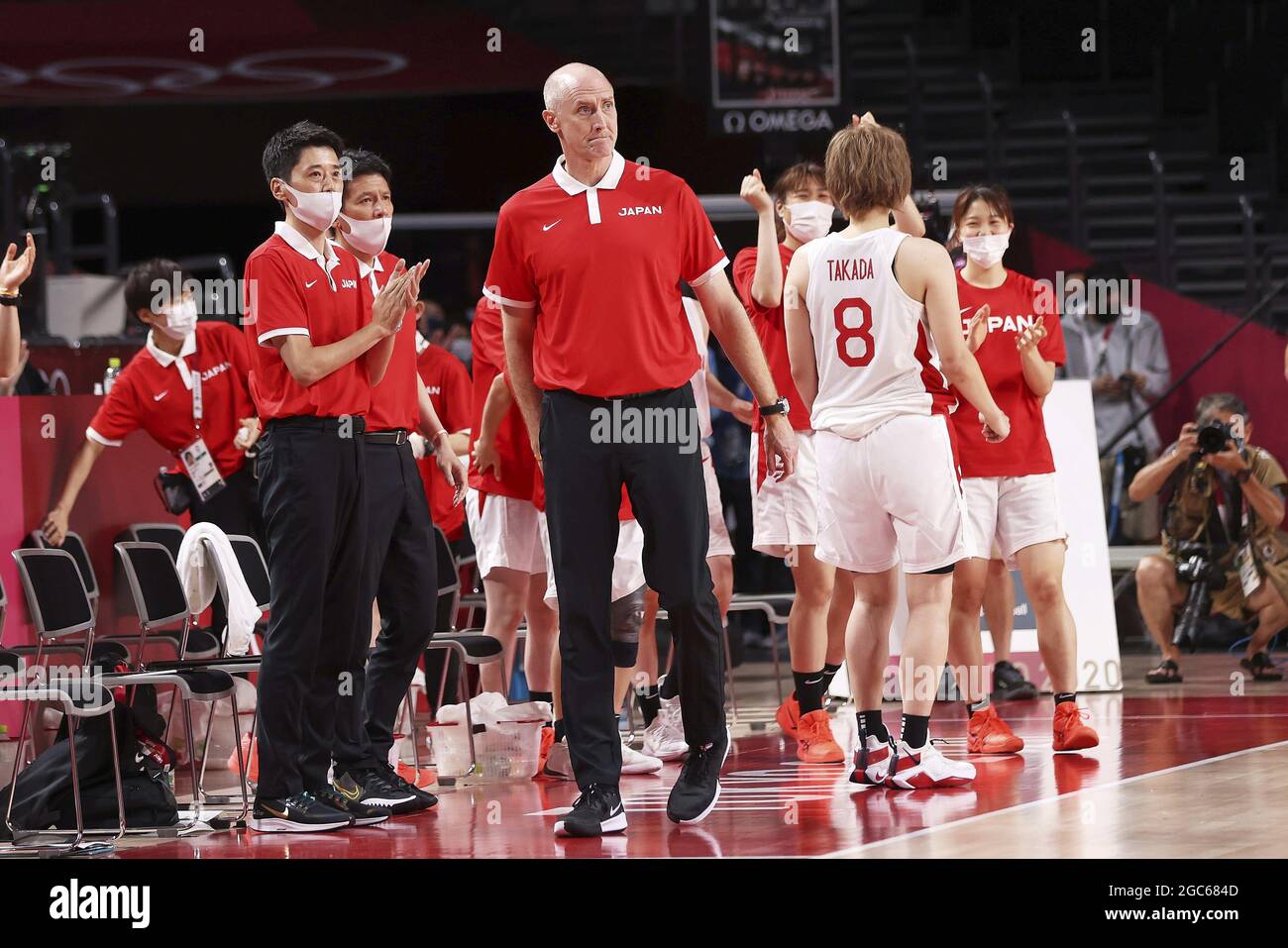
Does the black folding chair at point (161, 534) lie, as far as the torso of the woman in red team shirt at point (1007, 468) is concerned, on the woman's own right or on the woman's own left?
on the woman's own right

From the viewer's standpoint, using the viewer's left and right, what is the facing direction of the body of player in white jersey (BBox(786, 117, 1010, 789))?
facing away from the viewer and to the right of the viewer

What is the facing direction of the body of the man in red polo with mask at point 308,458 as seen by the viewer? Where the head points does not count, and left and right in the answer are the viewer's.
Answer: facing the viewer and to the right of the viewer

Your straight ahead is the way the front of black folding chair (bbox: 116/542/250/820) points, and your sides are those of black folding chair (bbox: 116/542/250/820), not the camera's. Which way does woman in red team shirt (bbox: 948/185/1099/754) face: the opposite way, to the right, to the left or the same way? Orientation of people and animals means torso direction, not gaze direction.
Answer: to the right

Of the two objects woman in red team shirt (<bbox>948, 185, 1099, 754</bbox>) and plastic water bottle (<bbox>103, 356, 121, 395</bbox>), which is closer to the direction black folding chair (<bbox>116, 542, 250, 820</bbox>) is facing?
the woman in red team shirt

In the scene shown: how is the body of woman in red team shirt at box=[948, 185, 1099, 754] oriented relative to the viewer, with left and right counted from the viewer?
facing the viewer

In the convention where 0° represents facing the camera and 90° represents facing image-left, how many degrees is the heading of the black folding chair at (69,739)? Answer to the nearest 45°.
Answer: approximately 315°

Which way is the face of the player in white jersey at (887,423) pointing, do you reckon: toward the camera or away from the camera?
away from the camera

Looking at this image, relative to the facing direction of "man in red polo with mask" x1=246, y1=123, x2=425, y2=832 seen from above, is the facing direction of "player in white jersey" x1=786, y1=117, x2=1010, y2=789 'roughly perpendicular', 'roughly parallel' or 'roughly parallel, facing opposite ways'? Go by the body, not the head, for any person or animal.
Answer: roughly perpendicular
